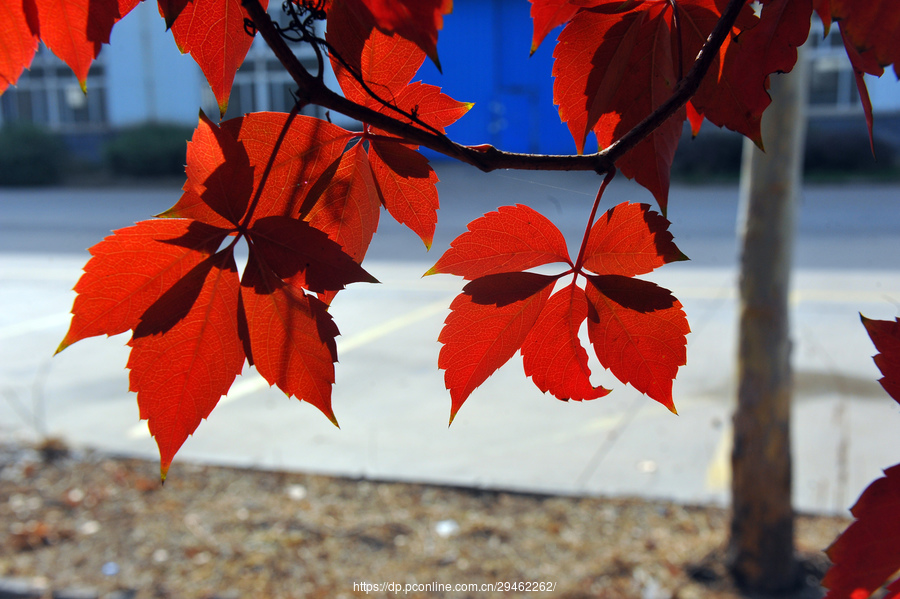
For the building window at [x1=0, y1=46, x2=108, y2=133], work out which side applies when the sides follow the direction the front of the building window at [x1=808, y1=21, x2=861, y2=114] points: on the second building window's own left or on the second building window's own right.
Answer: on the second building window's own right

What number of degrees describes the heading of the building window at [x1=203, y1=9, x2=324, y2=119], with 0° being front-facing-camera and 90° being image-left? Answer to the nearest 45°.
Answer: approximately 0°

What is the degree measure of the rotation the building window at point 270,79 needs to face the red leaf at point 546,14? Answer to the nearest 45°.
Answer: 0° — it already faces it

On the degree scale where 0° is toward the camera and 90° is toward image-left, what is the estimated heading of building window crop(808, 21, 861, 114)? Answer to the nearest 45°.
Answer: approximately 0°

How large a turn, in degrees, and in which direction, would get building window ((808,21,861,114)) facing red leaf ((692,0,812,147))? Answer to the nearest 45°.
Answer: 0° — it already faces it

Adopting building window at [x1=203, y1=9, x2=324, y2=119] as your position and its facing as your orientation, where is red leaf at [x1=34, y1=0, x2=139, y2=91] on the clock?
The red leaf is roughly at 12 o'clock from the building window.

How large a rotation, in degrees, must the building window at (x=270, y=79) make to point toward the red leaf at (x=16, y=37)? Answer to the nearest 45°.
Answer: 0° — it already faces it

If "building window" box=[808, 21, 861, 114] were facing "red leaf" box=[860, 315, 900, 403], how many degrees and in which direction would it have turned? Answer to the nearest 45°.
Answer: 0° — it already faces it

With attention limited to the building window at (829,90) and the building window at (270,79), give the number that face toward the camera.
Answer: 2

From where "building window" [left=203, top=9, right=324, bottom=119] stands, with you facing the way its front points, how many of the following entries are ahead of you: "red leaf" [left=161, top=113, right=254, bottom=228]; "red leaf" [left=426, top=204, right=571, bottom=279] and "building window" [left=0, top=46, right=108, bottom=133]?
2

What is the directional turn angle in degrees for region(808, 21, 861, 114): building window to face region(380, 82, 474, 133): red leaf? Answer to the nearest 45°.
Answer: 0° — it already faces it
